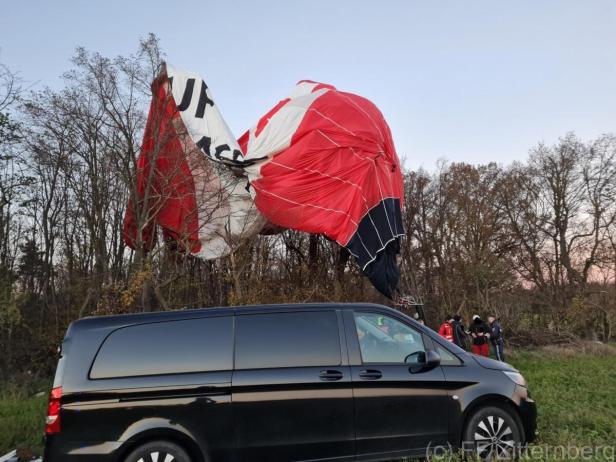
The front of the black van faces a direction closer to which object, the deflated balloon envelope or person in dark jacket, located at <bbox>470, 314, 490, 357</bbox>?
the person in dark jacket

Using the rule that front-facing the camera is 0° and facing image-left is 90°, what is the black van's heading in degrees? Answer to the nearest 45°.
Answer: approximately 270°
